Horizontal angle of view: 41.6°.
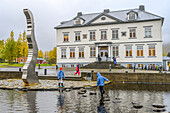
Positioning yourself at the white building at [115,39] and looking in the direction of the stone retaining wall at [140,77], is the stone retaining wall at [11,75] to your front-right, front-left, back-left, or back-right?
front-right

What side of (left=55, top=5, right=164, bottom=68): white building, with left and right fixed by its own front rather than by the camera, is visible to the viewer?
front

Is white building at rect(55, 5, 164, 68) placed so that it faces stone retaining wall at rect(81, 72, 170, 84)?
yes

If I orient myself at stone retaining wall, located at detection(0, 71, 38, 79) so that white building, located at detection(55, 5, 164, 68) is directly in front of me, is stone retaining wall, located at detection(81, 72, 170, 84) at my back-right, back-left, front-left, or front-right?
front-right

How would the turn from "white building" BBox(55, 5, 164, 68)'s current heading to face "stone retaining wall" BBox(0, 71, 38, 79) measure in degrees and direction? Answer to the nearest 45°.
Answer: approximately 45° to its right
